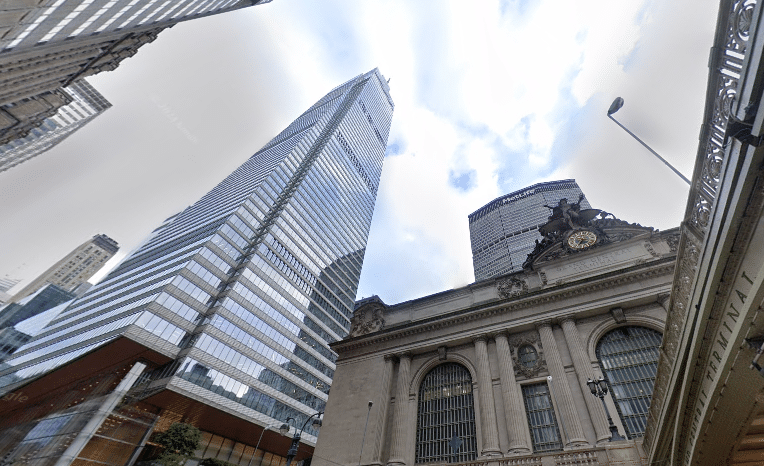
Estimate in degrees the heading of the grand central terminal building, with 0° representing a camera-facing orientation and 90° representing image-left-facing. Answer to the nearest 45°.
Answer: approximately 45°

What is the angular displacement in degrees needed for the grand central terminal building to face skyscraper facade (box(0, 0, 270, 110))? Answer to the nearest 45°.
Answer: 0° — it already faces it
